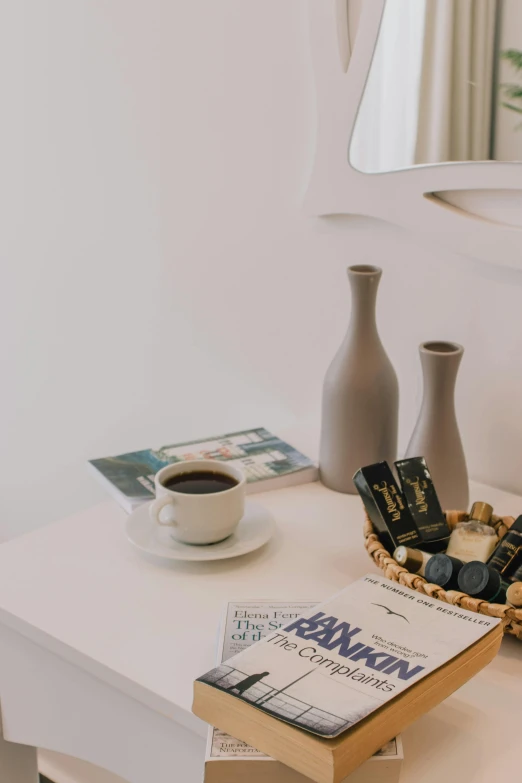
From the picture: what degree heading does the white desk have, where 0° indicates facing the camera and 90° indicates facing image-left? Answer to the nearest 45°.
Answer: approximately 45°
